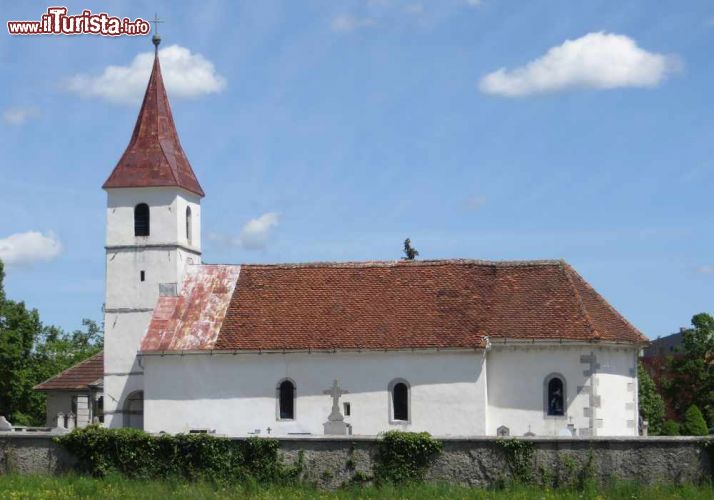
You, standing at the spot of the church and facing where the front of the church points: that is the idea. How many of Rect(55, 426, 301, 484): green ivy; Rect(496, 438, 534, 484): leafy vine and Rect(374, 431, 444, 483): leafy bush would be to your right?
0

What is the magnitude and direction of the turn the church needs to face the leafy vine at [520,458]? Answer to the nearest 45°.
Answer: approximately 90° to its left

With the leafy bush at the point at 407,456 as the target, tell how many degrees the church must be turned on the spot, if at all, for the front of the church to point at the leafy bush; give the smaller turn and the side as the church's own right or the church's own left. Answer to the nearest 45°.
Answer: approximately 90° to the church's own left

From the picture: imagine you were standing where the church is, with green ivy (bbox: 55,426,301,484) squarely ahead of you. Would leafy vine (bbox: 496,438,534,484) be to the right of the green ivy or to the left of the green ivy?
left

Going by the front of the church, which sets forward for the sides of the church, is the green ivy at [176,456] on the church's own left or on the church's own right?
on the church's own left

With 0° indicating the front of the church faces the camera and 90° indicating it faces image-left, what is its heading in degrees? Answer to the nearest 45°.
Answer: approximately 90°
